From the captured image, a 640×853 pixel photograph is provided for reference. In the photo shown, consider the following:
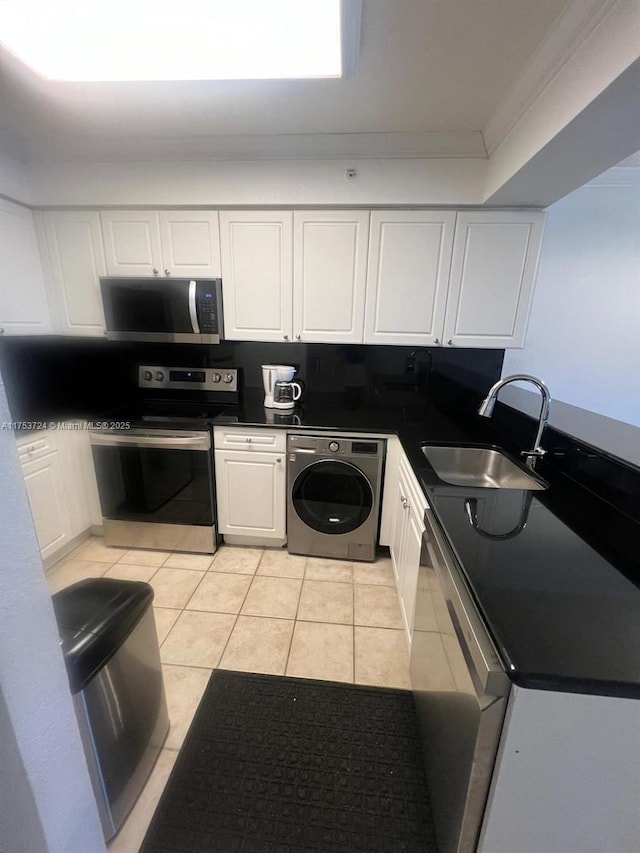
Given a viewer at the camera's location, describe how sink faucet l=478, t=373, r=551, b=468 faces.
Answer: facing to the left of the viewer

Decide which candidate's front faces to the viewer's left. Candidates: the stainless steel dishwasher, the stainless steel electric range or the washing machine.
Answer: the stainless steel dishwasher

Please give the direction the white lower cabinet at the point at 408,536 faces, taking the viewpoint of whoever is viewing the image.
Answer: facing to the left of the viewer

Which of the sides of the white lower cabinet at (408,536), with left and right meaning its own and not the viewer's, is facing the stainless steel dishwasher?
left

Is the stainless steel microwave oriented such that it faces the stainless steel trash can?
yes

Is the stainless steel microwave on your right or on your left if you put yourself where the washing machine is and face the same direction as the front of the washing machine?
on your right

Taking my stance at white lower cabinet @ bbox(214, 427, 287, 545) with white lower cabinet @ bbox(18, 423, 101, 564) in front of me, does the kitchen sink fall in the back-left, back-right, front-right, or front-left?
back-left

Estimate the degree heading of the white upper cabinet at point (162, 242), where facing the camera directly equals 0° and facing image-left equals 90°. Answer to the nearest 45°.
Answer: approximately 0°
